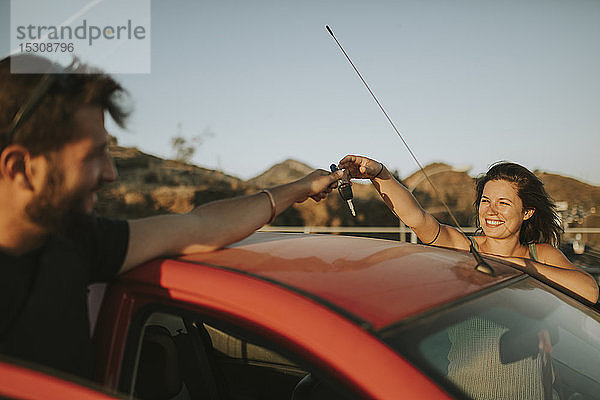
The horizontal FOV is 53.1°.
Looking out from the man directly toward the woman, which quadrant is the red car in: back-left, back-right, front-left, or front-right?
front-right

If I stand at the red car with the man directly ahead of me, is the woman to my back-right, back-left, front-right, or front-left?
back-right

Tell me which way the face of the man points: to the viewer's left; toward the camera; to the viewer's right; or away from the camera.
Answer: to the viewer's right

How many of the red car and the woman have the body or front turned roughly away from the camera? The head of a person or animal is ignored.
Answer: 0

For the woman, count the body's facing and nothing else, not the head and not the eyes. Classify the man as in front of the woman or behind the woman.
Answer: in front

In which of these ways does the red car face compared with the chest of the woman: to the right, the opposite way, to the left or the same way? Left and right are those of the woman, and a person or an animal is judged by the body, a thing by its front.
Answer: to the left

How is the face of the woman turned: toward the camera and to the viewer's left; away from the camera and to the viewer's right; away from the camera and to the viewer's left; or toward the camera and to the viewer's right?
toward the camera and to the viewer's left

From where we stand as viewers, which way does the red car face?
facing the viewer and to the right of the viewer

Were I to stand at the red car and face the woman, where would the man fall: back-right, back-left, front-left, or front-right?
back-left

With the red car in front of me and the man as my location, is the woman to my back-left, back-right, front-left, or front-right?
front-left

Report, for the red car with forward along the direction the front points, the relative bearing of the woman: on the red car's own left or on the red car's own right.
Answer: on the red car's own left
